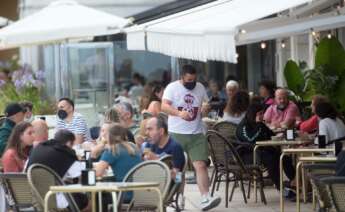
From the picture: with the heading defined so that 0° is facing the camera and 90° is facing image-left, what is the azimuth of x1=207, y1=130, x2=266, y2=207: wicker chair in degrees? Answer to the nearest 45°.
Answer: approximately 225°

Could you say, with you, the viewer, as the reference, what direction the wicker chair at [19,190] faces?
facing away from the viewer and to the right of the viewer

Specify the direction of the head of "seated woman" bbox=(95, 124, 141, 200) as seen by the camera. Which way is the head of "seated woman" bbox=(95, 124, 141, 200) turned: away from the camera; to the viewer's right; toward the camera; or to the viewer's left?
away from the camera

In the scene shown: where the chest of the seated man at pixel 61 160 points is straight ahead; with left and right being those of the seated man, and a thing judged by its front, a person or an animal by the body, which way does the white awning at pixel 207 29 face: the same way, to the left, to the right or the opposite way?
the opposite way

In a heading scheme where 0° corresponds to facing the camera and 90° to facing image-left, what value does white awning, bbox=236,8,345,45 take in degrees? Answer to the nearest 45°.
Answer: approximately 45°

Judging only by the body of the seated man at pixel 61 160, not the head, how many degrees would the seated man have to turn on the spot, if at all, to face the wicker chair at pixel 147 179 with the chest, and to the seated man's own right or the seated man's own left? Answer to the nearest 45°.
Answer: approximately 90° to the seated man's own right
